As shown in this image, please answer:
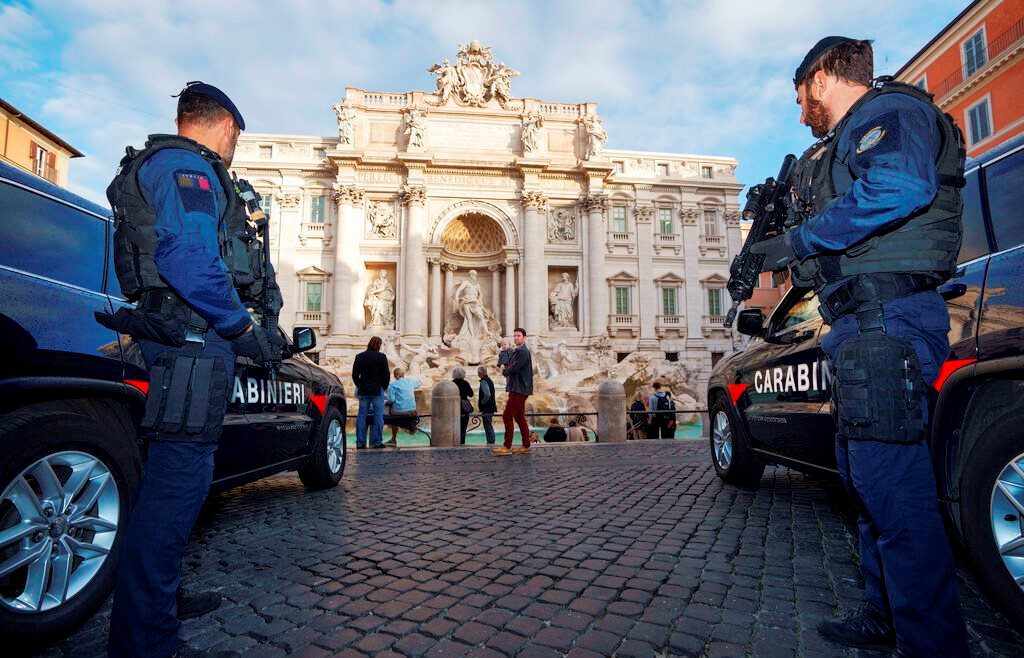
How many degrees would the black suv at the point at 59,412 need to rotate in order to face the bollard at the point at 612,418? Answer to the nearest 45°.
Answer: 0° — it already faces it

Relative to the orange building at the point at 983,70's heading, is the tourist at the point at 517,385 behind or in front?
in front

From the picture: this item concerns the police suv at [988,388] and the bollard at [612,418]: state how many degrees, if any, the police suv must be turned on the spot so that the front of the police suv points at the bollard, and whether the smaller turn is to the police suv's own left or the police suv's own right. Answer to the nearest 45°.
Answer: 0° — it already faces it

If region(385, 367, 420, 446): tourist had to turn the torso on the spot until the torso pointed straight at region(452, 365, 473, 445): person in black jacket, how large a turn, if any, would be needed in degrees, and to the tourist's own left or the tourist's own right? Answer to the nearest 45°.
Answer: approximately 135° to the tourist's own right

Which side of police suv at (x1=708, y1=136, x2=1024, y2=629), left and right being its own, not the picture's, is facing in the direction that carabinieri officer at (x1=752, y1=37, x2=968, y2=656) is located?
left

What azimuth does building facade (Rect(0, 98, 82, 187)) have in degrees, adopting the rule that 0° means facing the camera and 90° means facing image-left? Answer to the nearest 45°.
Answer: approximately 315°

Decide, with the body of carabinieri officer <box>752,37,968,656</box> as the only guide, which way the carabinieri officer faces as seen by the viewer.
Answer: to the viewer's left

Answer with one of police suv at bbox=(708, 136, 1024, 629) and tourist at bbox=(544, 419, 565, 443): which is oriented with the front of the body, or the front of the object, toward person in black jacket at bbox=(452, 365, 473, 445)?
the police suv

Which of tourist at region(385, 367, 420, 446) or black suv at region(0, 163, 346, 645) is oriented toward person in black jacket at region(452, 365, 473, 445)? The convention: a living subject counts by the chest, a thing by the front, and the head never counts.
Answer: the black suv

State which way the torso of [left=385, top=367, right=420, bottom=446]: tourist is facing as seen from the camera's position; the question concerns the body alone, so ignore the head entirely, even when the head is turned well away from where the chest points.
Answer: away from the camera

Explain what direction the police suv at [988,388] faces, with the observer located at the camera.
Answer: facing away from the viewer and to the left of the viewer

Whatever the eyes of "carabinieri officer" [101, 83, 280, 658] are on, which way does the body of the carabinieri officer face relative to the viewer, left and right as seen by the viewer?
facing to the right of the viewer

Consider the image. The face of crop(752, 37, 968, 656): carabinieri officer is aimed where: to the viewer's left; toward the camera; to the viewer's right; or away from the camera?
to the viewer's left
